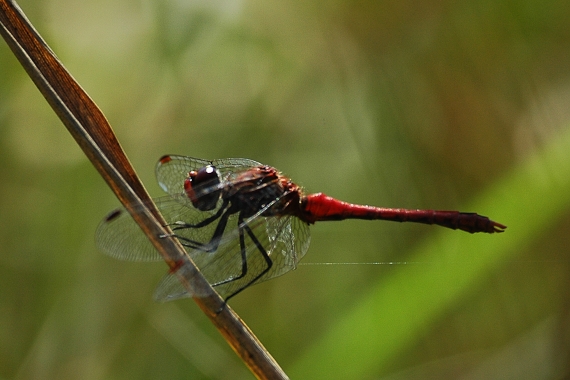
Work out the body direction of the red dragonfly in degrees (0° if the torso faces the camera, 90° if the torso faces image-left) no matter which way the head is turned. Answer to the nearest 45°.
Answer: approximately 90°
